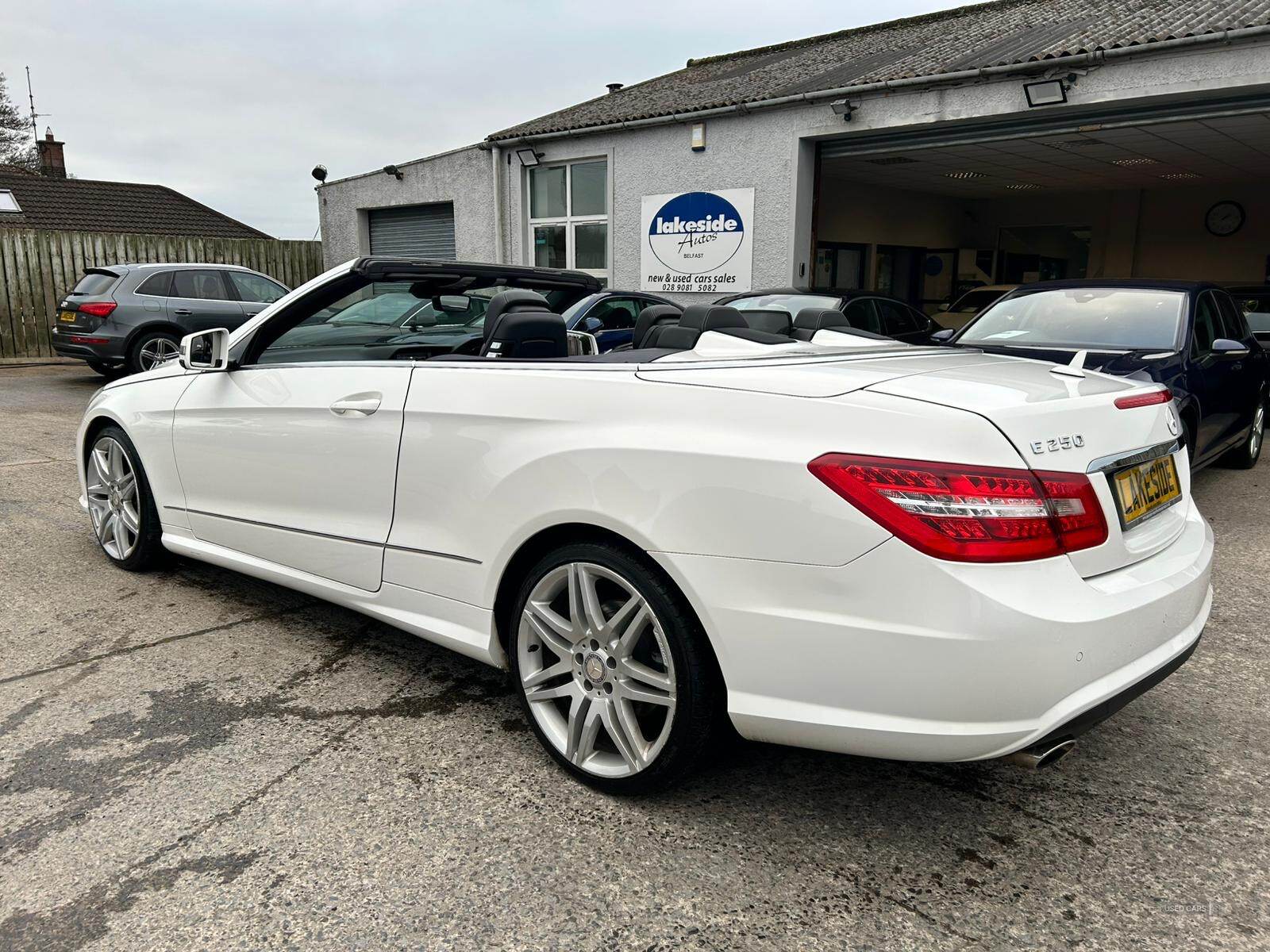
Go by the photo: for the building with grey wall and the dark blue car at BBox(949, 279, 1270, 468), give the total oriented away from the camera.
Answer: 0

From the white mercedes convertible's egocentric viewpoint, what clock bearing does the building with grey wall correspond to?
The building with grey wall is roughly at 2 o'clock from the white mercedes convertible.

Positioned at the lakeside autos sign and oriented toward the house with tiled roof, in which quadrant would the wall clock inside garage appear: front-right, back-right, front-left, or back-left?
back-right

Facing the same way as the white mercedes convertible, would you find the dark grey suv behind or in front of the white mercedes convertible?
in front

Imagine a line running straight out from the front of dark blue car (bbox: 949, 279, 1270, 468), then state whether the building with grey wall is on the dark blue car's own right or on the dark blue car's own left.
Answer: on the dark blue car's own right

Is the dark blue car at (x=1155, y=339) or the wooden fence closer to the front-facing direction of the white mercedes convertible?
the wooden fence

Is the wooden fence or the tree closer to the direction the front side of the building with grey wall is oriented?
the wooden fence

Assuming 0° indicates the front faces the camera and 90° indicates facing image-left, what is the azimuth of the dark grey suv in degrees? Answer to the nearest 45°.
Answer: approximately 225°

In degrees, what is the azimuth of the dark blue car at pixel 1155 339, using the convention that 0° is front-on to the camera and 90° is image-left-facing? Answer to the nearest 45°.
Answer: approximately 45°

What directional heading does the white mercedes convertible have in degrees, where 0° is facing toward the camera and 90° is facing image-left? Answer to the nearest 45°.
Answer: approximately 135°

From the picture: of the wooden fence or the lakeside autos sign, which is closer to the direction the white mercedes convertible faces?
the wooden fence

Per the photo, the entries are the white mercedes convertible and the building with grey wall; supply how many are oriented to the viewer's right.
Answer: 0

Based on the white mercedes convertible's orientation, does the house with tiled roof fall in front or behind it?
in front

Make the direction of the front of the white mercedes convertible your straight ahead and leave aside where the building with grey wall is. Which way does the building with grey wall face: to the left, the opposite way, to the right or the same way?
to the left
